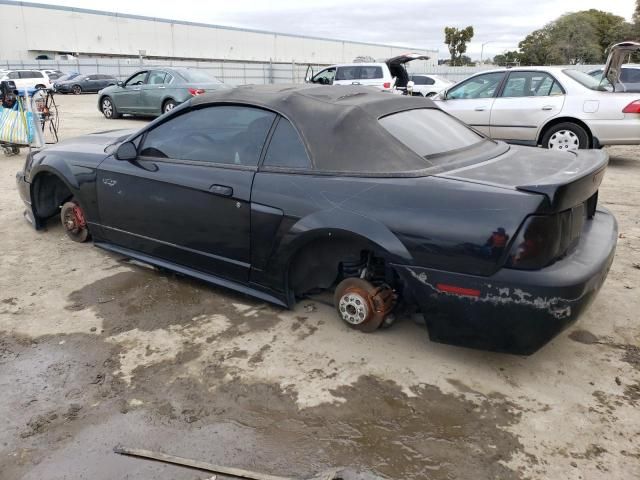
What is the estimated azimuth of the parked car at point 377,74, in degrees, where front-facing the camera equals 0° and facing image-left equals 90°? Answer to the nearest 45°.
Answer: approximately 135°

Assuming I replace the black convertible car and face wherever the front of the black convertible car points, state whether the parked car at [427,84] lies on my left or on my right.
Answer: on my right

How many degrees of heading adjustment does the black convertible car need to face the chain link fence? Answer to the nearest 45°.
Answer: approximately 45° to its right

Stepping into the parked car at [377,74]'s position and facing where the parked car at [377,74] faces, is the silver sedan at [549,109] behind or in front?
behind

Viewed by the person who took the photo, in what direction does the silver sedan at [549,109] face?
facing to the left of the viewer

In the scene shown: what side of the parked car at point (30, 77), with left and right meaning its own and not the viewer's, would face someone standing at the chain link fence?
back

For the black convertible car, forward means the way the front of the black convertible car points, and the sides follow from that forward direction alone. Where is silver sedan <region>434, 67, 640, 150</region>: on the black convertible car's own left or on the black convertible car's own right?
on the black convertible car's own right

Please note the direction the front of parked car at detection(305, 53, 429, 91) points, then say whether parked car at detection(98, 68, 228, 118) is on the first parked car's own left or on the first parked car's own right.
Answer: on the first parked car's own left

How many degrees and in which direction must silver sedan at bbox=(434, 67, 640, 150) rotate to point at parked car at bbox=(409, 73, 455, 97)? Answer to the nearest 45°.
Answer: approximately 90° to its right

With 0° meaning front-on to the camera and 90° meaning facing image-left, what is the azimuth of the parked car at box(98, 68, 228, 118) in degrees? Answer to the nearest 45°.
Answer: approximately 135°

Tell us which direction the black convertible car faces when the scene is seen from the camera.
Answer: facing away from the viewer and to the left of the viewer
